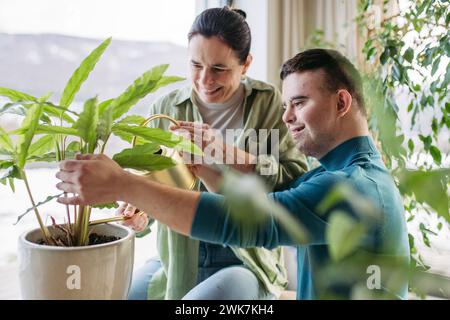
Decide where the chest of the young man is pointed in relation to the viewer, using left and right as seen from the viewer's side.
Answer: facing to the left of the viewer

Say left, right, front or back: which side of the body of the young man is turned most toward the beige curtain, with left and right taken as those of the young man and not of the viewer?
right

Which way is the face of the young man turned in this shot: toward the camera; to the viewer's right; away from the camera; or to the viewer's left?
to the viewer's left

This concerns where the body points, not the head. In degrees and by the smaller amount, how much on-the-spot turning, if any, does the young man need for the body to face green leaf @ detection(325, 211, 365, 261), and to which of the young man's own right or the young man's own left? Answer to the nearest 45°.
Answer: approximately 90° to the young man's own left
